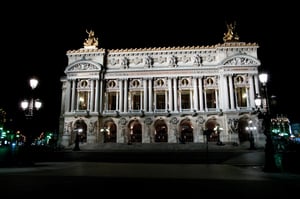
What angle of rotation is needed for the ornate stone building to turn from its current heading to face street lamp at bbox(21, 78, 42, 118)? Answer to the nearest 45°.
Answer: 0° — it already faces it

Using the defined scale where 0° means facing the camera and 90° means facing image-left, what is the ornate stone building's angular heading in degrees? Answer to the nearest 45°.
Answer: approximately 0°
